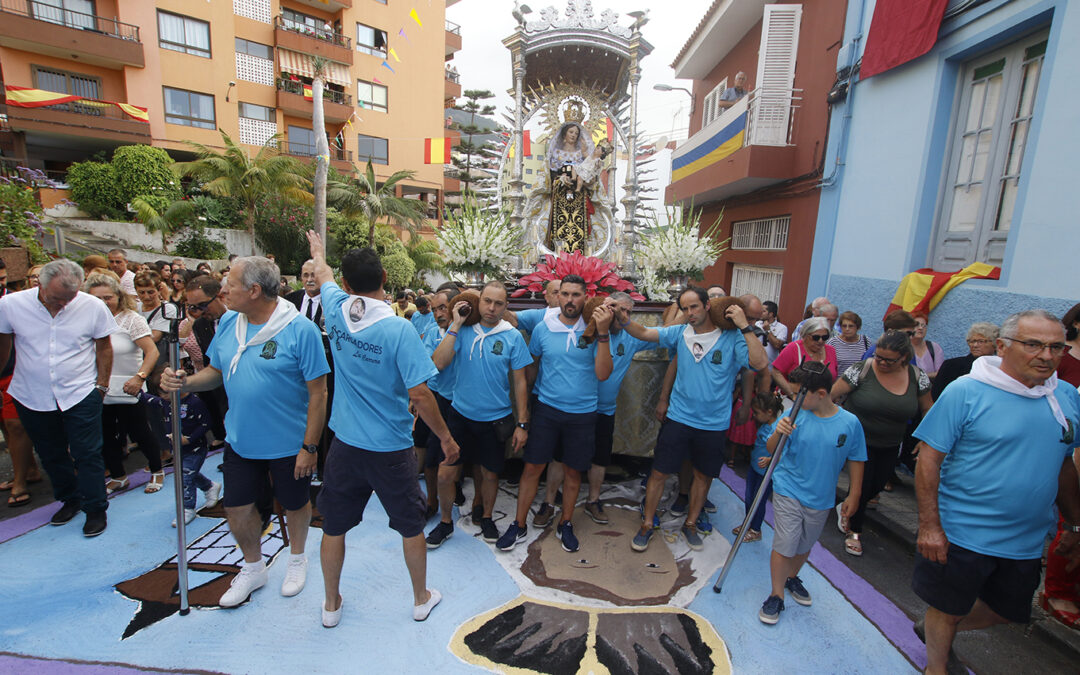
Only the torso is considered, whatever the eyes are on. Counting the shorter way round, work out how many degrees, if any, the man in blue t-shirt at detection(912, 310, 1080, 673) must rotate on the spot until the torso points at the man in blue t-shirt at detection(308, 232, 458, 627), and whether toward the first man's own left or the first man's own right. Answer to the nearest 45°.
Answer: approximately 90° to the first man's own right

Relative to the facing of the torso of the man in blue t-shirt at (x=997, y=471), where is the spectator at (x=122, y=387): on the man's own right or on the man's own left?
on the man's own right

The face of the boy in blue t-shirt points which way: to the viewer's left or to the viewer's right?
to the viewer's left

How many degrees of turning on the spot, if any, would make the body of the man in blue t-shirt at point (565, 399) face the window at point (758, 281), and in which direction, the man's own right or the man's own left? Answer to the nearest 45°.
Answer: approximately 135° to the man's own left

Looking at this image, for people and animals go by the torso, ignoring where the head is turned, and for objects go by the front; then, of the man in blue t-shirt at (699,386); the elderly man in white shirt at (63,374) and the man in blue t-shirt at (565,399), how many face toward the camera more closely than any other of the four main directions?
3

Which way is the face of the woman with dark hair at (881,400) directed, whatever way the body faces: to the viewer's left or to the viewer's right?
to the viewer's left

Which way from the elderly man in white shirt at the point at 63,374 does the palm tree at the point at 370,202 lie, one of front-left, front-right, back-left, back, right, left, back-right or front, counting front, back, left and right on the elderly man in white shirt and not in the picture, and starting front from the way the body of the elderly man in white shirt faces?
back-left

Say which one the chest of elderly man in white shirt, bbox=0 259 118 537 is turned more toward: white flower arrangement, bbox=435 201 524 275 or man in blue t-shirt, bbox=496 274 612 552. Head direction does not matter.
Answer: the man in blue t-shirt

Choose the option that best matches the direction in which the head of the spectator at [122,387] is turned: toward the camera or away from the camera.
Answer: toward the camera

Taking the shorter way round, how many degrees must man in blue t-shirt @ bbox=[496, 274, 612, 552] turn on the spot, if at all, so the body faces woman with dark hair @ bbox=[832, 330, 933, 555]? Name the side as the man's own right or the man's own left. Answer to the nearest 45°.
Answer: approximately 90° to the man's own left

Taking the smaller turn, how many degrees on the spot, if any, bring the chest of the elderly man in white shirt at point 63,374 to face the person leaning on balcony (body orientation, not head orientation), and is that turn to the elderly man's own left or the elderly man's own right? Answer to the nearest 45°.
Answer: approximately 90° to the elderly man's own left

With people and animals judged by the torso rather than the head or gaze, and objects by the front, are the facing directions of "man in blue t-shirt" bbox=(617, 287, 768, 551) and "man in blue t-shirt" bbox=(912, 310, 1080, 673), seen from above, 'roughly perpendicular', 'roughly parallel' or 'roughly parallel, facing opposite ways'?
roughly parallel

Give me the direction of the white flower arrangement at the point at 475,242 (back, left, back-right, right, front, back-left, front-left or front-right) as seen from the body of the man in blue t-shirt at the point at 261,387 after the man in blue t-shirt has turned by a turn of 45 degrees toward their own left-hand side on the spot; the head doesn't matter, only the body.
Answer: back-left

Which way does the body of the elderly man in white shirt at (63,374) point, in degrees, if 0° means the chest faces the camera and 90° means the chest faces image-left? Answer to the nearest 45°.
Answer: approximately 0°

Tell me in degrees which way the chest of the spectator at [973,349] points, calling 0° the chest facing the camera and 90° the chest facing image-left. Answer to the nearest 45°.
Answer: approximately 45°

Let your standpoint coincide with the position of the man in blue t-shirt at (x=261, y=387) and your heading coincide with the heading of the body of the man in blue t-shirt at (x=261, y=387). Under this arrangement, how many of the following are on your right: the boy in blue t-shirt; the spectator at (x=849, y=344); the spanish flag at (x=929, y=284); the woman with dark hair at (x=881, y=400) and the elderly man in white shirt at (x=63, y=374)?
1

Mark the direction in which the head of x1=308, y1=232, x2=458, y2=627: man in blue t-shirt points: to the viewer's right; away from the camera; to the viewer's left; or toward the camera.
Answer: away from the camera

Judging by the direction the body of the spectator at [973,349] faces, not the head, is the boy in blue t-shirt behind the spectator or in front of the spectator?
in front

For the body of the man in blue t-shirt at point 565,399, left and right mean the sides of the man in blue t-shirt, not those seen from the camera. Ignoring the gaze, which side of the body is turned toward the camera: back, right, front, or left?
front
